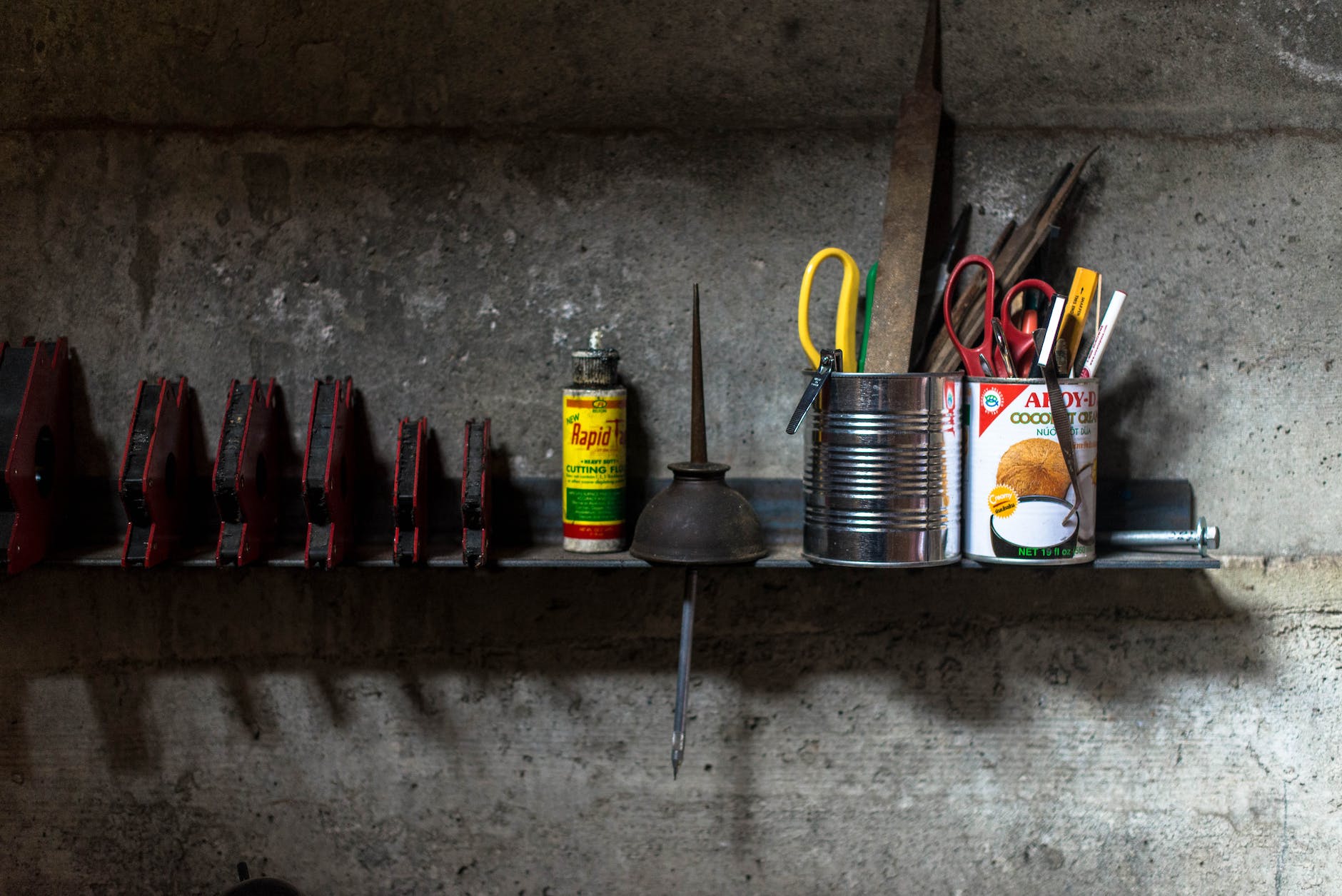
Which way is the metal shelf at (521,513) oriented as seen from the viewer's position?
toward the camera
